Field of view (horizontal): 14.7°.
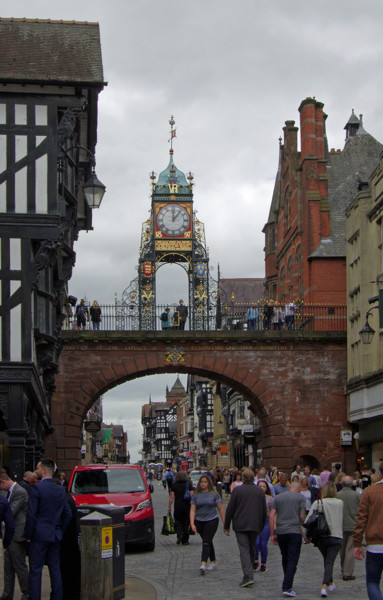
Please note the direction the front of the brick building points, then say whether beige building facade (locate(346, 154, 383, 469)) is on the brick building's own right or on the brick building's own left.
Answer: on the brick building's own left

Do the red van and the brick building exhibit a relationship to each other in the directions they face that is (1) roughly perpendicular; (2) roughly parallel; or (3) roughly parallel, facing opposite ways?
roughly perpendicular

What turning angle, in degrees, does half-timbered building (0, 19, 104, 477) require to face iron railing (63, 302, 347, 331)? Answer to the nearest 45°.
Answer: approximately 45° to its left

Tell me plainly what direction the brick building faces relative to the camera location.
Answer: facing to the left of the viewer

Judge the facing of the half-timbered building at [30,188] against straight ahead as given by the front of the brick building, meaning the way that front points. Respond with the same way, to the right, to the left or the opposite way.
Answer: the opposite way

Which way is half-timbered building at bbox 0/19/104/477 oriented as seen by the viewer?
to the viewer's right

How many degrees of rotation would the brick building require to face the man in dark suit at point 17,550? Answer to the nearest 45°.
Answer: approximately 90° to its left

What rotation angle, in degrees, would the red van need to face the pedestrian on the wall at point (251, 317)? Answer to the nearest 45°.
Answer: approximately 180°
